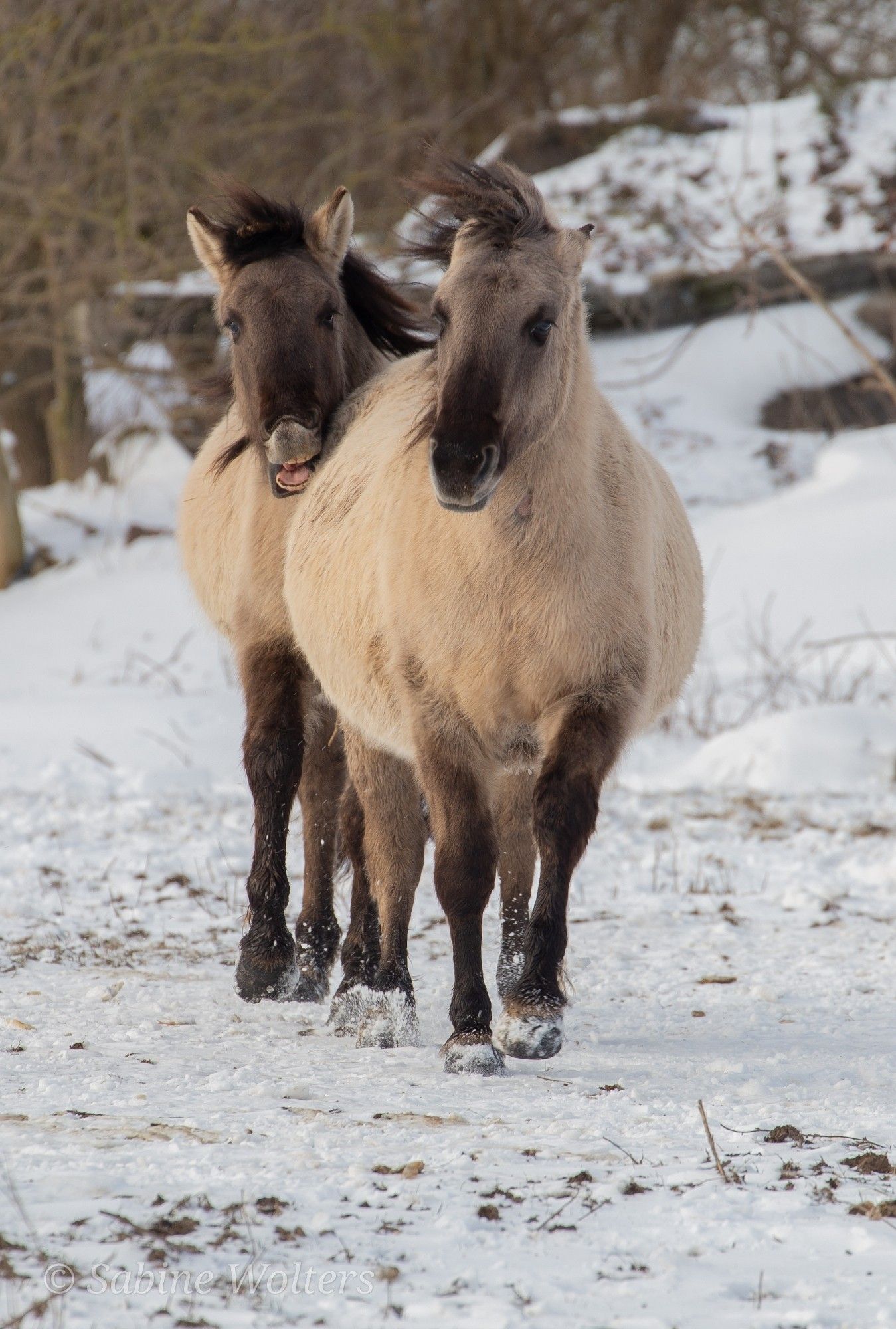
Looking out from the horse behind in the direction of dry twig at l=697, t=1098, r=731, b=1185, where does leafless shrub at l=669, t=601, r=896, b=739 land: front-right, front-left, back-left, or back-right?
back-left

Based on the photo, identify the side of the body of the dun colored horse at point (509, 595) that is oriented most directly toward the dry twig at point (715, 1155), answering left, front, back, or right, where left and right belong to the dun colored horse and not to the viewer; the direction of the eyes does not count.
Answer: front

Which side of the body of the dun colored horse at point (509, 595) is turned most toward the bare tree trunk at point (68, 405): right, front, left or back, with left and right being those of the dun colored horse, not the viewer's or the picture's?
back

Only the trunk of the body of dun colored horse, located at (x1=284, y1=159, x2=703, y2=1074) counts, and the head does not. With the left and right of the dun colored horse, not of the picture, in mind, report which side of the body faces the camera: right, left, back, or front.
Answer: front

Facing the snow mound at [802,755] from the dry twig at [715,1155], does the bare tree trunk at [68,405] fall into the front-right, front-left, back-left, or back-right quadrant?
front-left

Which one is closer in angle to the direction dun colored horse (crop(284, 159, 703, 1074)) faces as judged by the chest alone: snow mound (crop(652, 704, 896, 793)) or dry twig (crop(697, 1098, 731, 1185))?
the dry twig

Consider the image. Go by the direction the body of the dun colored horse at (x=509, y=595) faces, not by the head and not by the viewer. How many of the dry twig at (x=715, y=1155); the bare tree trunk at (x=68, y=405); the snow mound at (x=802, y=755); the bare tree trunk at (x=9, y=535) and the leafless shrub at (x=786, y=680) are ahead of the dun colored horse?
1

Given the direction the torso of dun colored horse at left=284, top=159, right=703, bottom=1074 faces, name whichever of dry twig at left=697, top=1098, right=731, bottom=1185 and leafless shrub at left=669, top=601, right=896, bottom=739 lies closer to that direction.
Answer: the dry twig

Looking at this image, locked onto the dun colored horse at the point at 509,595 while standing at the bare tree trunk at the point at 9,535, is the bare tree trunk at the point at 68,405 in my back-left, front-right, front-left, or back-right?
back-left

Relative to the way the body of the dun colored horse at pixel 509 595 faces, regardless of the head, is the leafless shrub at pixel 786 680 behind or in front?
behind
